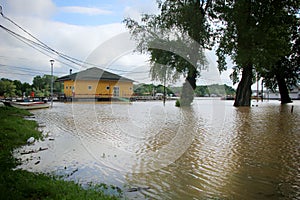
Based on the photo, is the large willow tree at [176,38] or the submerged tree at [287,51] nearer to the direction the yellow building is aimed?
the large willow tree

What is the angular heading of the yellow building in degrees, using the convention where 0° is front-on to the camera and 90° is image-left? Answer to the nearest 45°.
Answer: approximately 0°

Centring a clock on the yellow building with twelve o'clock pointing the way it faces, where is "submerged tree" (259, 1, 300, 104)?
The submerged tree is roughly at 10 o'clock from the yellow building.

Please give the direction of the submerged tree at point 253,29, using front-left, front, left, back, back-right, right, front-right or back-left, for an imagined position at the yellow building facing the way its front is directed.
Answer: front-left

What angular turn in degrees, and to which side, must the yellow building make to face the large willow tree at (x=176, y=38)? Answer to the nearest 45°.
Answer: approximately 45° to its left
